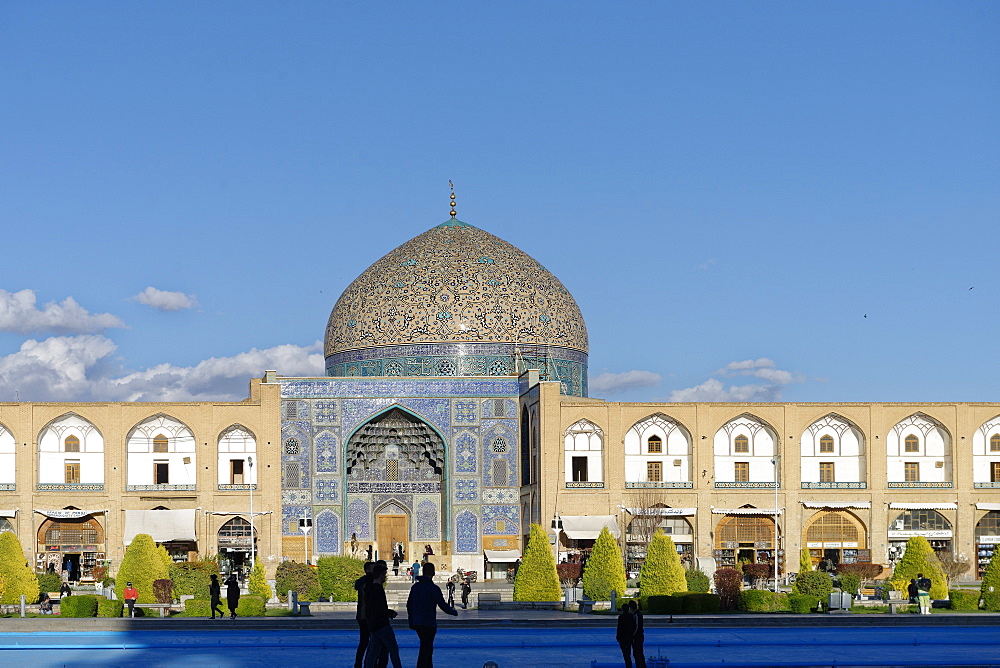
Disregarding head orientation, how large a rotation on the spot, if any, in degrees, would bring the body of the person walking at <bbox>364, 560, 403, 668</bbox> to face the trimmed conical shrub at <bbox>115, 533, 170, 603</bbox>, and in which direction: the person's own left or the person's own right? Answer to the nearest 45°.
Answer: approximately 90° to the person's own left

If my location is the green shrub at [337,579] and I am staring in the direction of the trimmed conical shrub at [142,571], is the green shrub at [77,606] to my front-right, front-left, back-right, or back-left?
front-left
